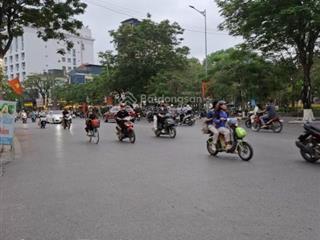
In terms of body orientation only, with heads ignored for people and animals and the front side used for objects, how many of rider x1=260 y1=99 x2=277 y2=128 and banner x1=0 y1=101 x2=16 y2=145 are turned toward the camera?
1

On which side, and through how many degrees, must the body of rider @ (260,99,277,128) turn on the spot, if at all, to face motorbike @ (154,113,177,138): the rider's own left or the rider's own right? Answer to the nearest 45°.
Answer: approximately 45° to the rider's own left

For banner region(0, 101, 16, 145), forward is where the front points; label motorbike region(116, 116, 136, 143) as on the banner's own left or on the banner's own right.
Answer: on the banner's own left

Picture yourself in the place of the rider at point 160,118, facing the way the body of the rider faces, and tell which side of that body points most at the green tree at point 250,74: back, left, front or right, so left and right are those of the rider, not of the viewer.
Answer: left

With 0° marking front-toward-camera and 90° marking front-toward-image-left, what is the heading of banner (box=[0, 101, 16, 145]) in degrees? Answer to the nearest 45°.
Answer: approximately 0°

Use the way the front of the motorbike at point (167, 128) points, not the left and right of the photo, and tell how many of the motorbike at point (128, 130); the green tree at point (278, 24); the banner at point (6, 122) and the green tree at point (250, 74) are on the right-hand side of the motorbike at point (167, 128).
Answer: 2

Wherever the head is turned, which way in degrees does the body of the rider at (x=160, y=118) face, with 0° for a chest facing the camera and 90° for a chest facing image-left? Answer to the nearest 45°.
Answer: approximately 315°

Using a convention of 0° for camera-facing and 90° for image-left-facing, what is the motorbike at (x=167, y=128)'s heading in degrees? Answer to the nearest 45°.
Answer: approximately 315°
